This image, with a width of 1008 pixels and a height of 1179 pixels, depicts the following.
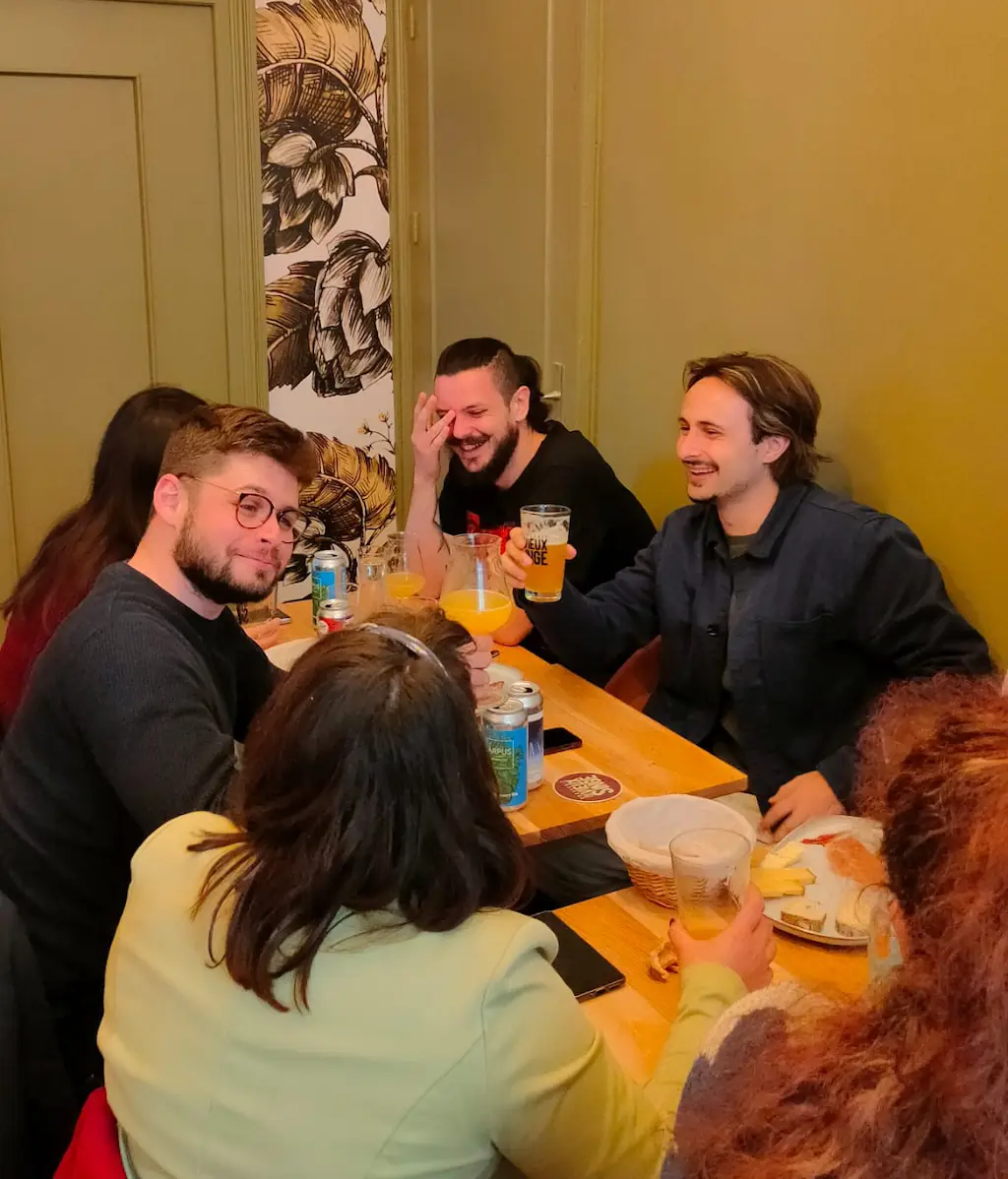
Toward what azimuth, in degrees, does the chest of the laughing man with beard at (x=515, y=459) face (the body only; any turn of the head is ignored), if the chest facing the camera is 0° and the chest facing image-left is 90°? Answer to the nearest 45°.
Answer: approximately 45°

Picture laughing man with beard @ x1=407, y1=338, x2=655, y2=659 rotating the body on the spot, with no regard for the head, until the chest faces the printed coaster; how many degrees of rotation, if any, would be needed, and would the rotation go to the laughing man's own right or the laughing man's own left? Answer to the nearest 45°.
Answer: approximately 45° to the laughing man's own left

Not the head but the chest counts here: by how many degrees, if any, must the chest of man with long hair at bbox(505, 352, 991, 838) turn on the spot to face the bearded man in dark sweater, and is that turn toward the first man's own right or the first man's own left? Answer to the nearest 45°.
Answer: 0° — they already face them

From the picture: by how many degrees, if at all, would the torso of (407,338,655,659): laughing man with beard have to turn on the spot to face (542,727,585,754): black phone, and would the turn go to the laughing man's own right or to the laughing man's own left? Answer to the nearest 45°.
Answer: approximately 45° to the laughing man's own left

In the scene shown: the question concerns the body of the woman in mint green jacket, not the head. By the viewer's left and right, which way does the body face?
facing away from the viewer and to the right of the viewer

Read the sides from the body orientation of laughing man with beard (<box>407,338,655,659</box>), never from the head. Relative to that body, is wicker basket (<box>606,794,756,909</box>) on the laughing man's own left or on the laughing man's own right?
on the laughing man's own left

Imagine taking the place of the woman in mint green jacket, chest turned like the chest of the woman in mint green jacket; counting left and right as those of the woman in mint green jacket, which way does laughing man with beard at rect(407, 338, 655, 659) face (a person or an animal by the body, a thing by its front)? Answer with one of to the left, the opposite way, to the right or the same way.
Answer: the opposite way

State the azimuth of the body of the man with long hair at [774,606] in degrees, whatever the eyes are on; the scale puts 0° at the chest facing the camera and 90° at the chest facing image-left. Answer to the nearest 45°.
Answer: approximately 45°
